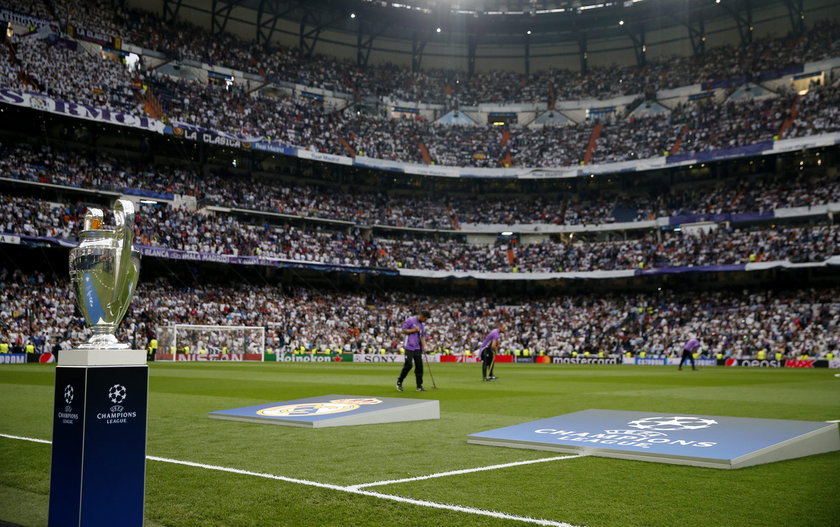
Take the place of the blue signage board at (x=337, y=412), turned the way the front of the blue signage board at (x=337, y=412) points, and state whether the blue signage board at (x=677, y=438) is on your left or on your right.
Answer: on your left

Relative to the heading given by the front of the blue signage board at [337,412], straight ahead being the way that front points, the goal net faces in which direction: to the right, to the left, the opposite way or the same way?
to the left

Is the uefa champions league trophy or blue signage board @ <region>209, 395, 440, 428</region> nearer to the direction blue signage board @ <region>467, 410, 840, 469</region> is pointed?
the uefa champions league trophy

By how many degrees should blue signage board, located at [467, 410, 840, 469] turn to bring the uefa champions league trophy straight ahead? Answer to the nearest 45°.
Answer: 0° — it already faces it

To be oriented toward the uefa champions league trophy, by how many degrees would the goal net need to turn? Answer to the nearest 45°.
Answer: approximately 45° to its right

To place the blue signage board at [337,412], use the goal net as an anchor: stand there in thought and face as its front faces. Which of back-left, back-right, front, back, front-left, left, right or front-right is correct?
front-right

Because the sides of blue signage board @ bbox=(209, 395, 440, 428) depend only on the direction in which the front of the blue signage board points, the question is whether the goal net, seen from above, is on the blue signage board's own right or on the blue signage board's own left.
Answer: on the blue signage board's own right

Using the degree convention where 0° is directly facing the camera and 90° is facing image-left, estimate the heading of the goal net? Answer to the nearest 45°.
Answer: approximately 315°

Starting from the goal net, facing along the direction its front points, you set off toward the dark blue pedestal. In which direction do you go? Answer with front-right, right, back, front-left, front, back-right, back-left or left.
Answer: front-right

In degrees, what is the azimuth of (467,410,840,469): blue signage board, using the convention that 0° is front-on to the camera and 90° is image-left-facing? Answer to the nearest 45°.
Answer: approximately 45°
